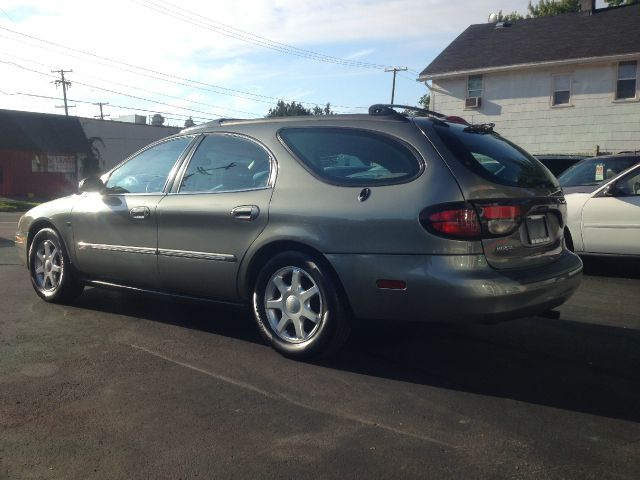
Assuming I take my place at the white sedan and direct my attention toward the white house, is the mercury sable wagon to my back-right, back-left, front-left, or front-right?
back-left

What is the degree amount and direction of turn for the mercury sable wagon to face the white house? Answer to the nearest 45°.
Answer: approximately 90° to its right

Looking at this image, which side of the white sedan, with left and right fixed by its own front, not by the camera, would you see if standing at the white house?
right

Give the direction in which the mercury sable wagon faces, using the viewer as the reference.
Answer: facing away from the viewer and to the left of the viewer

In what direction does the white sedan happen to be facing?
to the viewer's left
